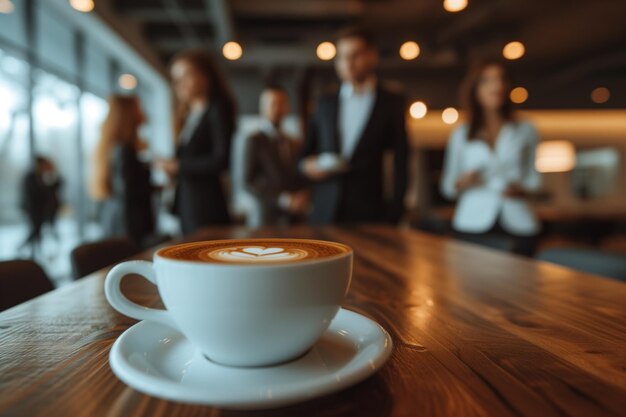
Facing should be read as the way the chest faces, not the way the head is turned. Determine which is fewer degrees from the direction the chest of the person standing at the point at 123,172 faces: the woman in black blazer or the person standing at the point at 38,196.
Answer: the woman in black blazer

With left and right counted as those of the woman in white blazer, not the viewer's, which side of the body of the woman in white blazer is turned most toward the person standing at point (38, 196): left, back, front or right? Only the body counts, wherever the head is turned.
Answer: right

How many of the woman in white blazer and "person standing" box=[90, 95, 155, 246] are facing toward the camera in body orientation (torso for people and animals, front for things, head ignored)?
1

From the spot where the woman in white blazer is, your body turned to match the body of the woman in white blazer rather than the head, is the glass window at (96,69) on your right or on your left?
on your right

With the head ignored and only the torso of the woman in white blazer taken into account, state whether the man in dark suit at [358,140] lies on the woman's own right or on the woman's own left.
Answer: on the woman's own right

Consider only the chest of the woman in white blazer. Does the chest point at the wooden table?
yes

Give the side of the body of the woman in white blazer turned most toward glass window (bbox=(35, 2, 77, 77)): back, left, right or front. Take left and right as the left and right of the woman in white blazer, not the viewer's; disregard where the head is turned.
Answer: right

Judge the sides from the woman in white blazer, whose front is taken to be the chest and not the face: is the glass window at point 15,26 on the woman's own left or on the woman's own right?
on the woman's own right

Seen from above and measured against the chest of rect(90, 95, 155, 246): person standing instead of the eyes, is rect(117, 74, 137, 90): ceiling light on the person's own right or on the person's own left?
on the person's own left

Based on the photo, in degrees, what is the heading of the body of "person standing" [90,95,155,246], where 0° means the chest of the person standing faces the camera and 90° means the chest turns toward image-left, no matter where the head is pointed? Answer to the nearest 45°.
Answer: approximately 270°

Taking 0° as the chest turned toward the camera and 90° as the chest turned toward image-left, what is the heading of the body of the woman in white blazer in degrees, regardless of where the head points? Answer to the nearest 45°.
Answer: approximately 0°

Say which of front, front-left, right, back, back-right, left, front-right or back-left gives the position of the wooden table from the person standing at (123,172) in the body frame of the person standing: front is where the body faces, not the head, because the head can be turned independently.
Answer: right
